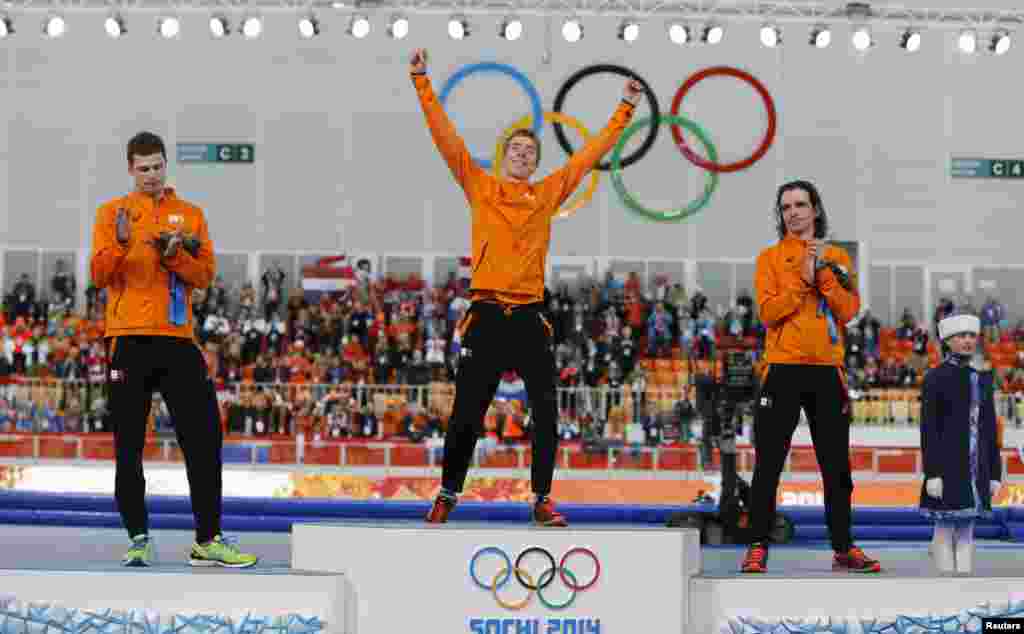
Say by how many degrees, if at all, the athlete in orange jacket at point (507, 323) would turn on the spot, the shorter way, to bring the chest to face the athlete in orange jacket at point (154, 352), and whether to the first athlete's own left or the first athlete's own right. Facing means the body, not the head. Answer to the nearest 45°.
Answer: approximately 90° to the first athlete's own right

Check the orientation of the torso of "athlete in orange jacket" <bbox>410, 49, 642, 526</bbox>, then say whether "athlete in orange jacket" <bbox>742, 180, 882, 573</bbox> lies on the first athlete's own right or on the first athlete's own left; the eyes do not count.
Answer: on the first athlete's own left

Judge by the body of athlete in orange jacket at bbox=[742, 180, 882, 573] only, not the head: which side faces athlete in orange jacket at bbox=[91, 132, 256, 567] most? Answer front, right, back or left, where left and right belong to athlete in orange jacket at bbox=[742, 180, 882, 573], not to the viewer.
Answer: right

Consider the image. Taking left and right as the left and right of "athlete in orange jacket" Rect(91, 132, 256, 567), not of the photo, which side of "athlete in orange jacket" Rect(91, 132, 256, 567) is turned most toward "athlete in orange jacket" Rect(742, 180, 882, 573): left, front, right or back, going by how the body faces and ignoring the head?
left

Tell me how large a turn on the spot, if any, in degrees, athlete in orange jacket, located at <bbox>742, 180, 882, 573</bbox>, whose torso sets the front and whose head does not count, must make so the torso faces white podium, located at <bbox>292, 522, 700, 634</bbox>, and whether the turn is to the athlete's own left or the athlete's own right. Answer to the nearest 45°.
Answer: approximately 45° to the athlete's own right

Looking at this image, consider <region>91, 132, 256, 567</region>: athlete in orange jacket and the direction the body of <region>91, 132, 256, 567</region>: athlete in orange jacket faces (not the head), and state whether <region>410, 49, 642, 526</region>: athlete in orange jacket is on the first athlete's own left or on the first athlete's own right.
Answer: on the first athlete's own left

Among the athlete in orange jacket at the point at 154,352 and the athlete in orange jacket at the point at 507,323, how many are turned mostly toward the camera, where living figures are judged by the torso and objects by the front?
2
